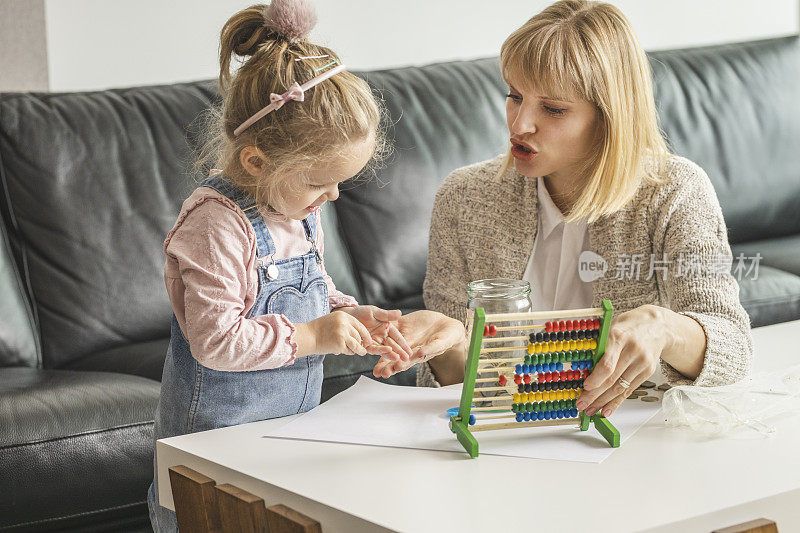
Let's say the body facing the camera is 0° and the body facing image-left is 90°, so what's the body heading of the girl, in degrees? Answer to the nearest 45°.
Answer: approximately 315°

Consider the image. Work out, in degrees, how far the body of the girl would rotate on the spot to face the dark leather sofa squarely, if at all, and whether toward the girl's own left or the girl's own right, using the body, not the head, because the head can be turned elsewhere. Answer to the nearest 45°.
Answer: approximately 135° to the girl's own left

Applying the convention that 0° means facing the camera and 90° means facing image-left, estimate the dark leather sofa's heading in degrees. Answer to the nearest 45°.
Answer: approximately 315°

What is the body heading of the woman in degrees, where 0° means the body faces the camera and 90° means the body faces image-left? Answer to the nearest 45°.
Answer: approximately 45°

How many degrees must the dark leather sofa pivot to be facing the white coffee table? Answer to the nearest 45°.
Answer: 0° — it already faces it
